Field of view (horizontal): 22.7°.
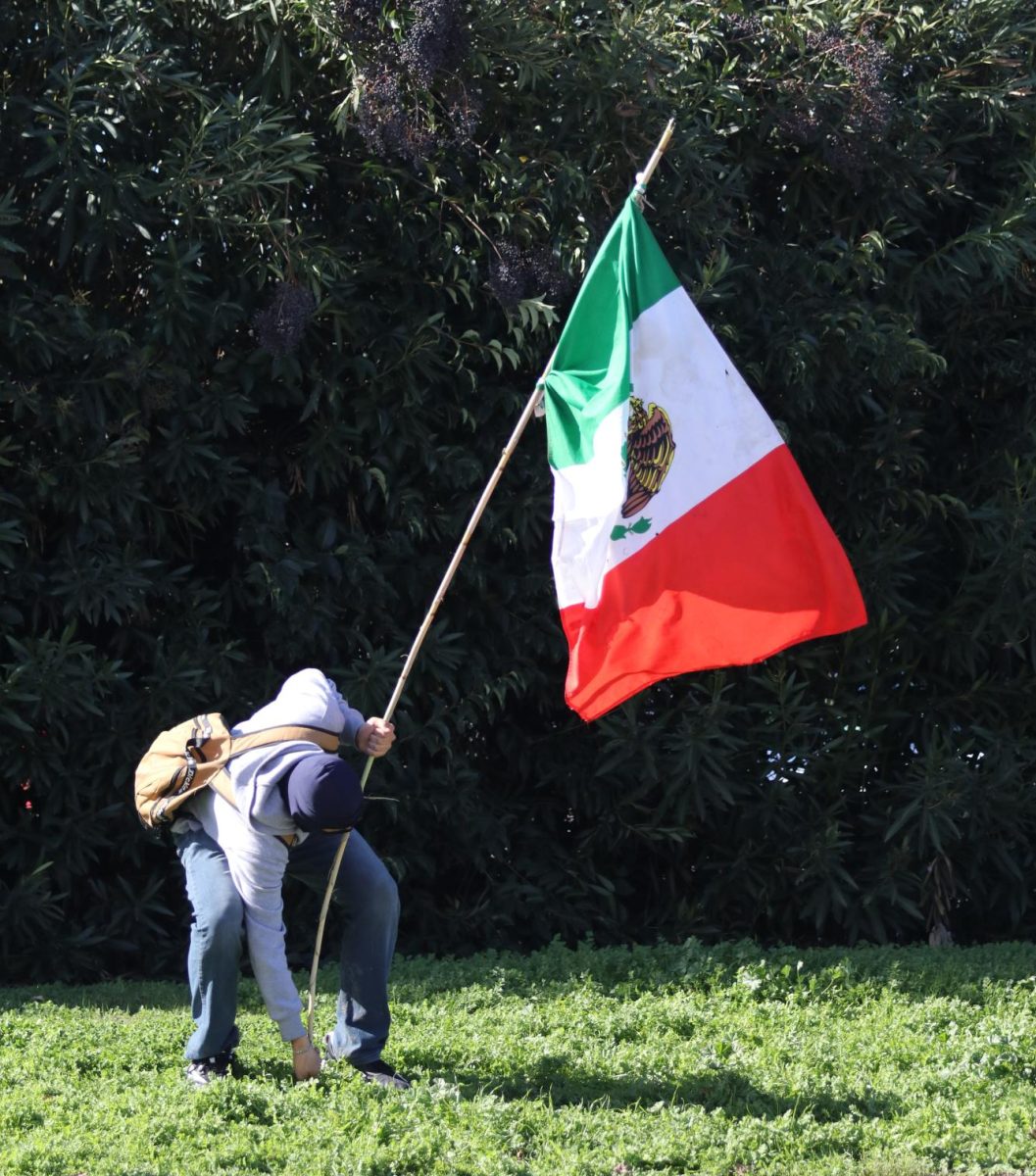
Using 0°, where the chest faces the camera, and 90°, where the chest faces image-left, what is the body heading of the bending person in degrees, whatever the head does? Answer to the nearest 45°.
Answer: approximately 315°

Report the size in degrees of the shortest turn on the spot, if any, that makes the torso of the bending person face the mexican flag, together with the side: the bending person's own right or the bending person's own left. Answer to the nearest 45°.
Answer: approximately 45° to the bending person's own left
